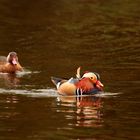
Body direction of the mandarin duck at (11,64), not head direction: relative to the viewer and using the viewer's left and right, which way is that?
facing the viewer and to the right of the viewer

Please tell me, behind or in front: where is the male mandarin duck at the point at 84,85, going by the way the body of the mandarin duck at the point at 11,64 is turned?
in front

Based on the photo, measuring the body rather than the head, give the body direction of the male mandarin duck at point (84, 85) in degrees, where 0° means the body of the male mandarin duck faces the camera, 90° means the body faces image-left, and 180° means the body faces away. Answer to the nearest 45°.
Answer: approximately 270°

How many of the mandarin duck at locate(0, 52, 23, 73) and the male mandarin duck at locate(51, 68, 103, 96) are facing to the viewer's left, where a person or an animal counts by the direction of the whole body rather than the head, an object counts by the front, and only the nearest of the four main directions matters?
0
